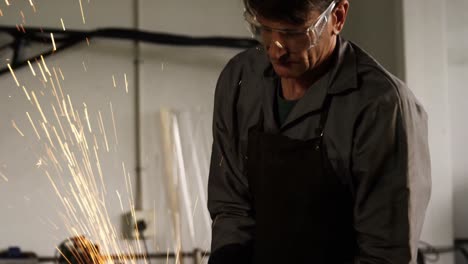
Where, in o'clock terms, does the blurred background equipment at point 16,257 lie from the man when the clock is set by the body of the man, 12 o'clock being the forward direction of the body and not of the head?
The blurred background equipment is roughly at 3 o'clock from the man.

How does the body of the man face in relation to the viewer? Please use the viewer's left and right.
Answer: facing the viewer and to the left of the viewer

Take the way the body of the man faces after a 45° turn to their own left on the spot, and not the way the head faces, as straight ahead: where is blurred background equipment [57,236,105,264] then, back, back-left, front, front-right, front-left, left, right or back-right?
back-right

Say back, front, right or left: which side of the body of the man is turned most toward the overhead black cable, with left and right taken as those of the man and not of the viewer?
right

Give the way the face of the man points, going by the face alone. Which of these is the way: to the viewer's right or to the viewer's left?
to the viewer's left
